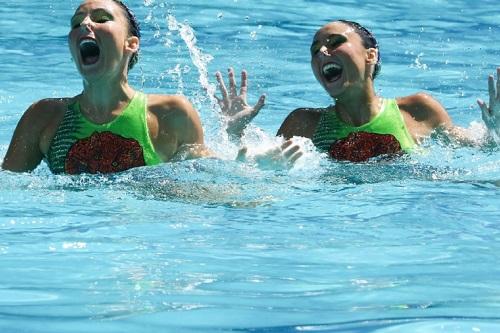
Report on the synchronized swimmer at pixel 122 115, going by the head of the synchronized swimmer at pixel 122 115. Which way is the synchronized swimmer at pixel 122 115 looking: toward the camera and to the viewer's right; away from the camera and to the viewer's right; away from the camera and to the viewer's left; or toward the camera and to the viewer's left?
toward the camera and to the viewer's left

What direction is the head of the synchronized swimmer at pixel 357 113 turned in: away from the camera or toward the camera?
toward the camera

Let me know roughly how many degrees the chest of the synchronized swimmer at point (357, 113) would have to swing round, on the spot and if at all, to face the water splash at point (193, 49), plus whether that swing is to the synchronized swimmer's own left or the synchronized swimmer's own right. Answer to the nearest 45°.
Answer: approximately 135° to the synchronized swimmer's own right

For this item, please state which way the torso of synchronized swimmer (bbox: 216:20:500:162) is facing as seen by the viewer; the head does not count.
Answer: toward the camera
